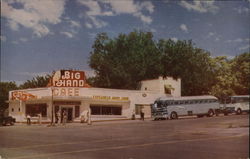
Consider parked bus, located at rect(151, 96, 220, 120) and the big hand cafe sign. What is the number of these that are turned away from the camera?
0

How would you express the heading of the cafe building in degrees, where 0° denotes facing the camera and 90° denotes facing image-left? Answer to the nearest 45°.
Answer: approximately 0°

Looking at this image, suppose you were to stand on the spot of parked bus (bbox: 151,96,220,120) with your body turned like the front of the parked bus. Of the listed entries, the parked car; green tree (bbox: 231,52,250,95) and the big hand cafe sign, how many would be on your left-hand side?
0
